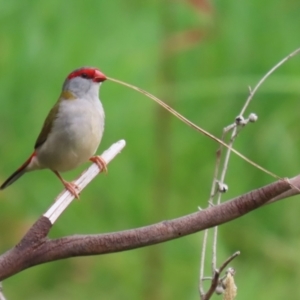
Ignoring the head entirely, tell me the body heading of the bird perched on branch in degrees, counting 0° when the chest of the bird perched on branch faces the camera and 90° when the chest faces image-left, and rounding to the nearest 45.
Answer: approximately 315°
